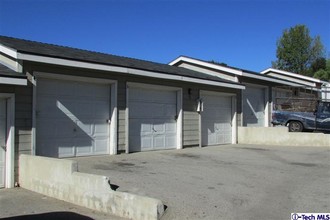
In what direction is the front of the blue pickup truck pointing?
to the viewer's right

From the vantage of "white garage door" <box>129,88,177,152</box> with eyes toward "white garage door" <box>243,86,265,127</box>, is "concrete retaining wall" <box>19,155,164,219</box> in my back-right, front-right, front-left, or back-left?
back-right

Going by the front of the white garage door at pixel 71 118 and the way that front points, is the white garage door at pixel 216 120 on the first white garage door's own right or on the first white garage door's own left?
on the first white garage door's own left

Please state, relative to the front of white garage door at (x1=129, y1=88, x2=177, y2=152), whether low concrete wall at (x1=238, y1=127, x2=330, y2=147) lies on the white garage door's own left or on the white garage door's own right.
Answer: on the white garage door's own left

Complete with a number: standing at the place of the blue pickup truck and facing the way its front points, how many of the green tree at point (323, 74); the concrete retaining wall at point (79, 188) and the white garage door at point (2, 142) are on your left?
1

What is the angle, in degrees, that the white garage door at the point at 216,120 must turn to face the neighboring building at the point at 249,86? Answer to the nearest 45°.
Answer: approximately 90° to its left

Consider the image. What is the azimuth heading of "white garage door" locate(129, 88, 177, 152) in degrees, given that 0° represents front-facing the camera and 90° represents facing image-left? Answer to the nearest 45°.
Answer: approximately 315°

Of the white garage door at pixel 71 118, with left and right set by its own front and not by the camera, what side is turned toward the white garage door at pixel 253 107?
left

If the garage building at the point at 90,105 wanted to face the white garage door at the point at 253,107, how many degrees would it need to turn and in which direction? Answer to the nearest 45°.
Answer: approximately 90° to its left
